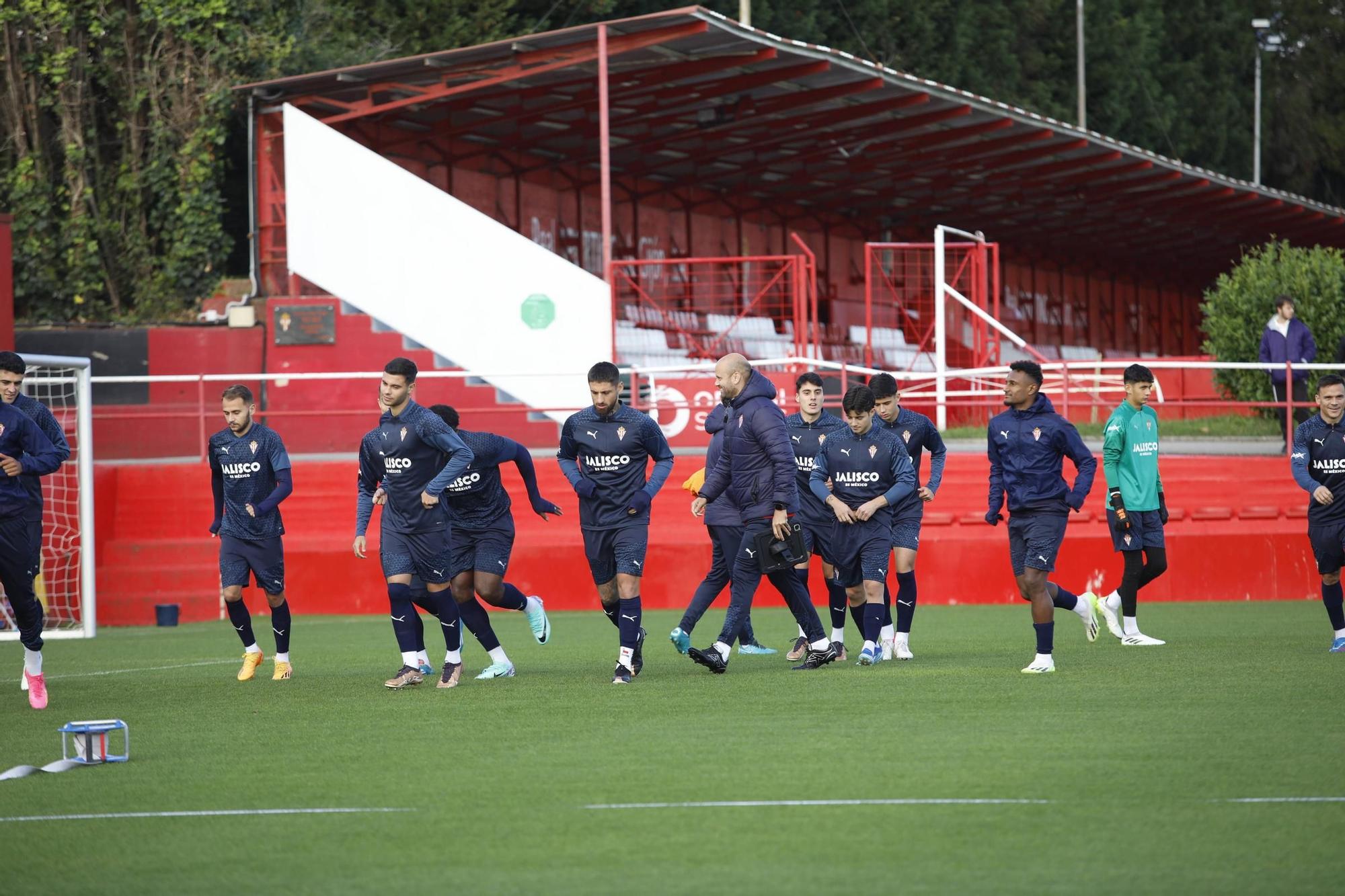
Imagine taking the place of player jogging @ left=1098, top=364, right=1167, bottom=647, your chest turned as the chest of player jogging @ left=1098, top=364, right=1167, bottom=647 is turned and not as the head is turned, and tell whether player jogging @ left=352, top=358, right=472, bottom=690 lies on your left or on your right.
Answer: on your right

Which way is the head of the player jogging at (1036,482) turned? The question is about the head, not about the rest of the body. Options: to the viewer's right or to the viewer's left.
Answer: to the viewer's left

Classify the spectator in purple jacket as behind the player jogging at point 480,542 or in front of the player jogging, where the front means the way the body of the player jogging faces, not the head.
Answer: behind

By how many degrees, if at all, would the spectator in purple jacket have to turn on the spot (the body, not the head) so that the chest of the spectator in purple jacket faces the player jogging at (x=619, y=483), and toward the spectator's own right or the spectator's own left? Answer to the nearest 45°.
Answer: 0° — they already face them

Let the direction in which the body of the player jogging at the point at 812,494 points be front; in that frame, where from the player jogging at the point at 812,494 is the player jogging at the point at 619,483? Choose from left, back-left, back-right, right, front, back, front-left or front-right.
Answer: front-right

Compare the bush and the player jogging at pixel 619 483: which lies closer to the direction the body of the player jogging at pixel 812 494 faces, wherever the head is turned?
the player jogging
